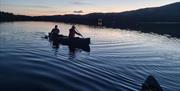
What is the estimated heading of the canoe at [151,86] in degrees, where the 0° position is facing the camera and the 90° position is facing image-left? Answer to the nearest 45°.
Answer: approximately 180°
